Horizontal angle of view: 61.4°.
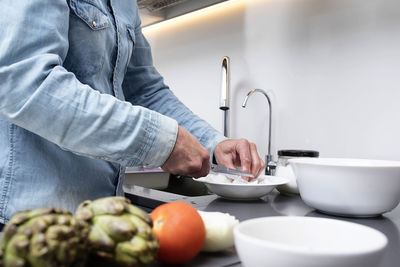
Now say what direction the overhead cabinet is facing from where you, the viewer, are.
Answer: facing the viewer and to the left of the viewer

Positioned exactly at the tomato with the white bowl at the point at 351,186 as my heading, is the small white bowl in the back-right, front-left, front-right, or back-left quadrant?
front-left

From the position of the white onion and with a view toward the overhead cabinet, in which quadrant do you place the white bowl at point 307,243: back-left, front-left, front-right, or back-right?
back-right

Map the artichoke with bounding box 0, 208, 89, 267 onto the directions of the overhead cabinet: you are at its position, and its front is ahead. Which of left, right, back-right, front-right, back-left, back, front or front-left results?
front-left

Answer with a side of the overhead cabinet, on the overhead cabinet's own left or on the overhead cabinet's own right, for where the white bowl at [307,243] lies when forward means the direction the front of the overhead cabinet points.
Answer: on the overhead cabinet's own left

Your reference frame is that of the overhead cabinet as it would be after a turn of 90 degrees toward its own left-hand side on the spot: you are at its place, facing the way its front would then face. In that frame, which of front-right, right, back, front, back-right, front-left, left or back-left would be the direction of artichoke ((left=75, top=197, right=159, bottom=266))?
front-right

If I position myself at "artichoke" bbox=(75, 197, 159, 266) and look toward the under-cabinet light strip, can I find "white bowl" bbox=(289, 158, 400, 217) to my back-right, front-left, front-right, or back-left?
front-right

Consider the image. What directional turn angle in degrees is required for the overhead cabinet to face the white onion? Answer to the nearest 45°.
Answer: approximately 45° to its left

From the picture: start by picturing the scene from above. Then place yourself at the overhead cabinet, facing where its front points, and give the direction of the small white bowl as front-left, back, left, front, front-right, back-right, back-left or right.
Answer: front-left
